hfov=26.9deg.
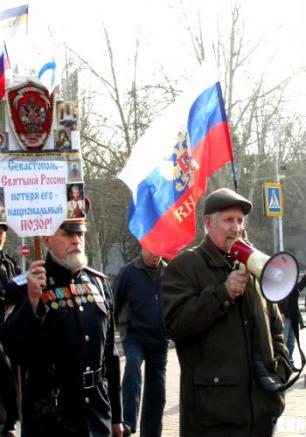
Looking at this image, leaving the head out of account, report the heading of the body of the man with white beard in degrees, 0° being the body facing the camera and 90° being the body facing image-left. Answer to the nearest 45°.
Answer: approximately 315°

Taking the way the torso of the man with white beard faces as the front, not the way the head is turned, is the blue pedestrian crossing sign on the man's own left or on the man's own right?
on the man's own left

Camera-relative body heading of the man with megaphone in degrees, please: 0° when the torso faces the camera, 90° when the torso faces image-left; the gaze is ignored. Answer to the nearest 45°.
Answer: approximately 315°

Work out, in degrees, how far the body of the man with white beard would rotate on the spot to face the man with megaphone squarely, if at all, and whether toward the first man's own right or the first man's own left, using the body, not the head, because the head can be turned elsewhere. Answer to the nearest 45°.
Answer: approximately 45° to the first man's own left

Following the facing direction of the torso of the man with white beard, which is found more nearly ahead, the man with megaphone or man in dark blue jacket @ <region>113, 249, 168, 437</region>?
the man with megaphone

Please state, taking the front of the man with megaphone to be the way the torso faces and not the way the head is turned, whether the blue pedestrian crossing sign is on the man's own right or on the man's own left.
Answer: on the man's own left

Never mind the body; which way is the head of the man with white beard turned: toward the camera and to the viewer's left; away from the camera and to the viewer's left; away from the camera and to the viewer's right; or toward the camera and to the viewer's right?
toward the camera and to the viewer's right

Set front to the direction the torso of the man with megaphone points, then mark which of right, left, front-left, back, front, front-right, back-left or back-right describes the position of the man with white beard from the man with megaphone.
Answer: back-right

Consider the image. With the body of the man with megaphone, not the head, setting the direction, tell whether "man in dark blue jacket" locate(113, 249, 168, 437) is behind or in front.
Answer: behind

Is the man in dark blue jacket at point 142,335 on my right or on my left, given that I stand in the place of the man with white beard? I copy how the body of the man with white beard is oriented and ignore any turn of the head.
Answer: on my left
